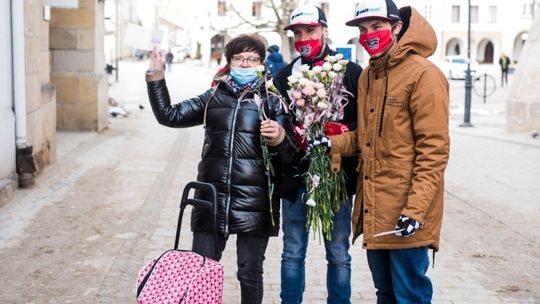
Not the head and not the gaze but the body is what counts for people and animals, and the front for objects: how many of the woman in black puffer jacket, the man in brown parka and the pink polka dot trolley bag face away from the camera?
0

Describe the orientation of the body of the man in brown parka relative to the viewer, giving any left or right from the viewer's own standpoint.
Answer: facing the viewer and to the left of the viewer

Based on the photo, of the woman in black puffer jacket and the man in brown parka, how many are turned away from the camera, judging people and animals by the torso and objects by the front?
0

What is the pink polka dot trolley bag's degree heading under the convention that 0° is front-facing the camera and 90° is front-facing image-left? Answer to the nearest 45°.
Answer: approximately 45°

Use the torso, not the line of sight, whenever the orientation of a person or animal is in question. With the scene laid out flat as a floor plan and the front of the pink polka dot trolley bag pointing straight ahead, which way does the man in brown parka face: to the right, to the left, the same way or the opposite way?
the same way

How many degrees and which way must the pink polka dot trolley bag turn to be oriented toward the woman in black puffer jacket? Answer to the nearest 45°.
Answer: approximately 180°

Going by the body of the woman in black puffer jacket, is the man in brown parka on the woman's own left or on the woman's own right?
on the woman's own left

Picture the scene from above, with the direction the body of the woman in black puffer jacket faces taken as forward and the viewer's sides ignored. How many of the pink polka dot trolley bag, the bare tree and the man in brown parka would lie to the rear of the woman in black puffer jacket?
1

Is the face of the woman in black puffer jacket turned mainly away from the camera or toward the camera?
toward the camera

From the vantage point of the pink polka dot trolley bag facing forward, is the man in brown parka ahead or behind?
behind

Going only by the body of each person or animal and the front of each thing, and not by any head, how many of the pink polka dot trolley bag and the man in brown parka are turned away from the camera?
0

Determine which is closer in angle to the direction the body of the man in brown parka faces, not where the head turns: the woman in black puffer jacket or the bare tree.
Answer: the woman in black puffer jacket

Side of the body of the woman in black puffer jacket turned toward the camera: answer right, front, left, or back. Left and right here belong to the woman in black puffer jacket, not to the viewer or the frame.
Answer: front

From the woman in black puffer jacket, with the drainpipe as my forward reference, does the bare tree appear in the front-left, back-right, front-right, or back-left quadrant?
front-right

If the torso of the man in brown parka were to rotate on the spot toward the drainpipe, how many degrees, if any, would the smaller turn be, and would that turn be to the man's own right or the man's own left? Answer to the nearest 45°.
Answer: approximately 90° to the man's own right

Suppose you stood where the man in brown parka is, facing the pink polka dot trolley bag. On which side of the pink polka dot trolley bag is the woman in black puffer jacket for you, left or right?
right
